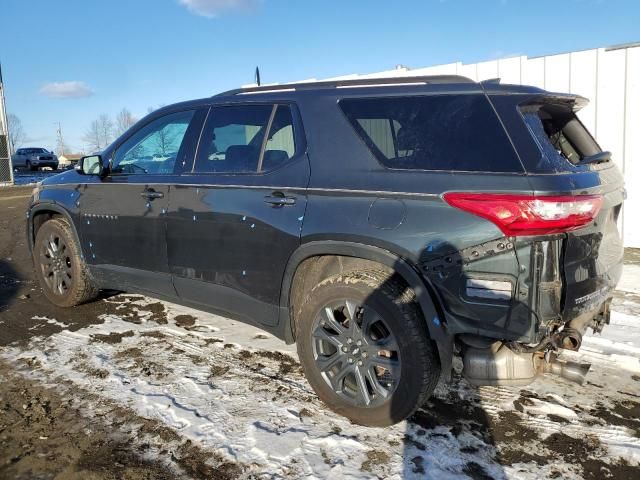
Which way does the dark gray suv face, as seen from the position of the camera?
facing away from the viewer and to the left of the viewer
